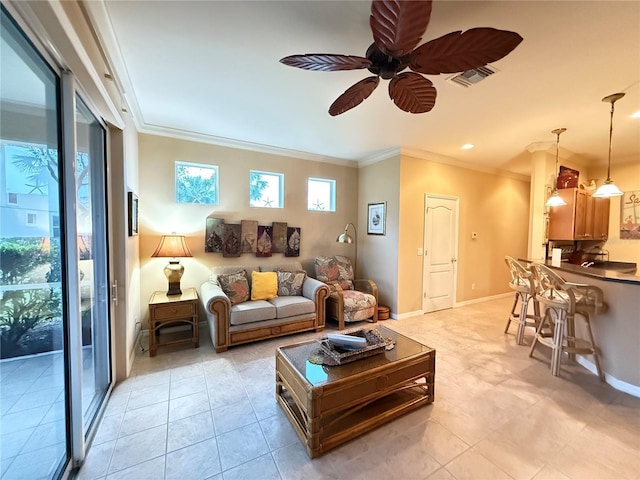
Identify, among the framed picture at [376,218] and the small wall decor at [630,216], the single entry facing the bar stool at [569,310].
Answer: the small wall decor

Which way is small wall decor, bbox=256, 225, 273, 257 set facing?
toward the camera

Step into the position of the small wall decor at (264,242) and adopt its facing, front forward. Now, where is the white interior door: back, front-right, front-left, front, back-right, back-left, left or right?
left

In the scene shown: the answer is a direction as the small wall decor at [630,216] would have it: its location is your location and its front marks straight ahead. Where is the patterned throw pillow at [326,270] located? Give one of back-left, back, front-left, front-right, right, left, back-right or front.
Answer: front-right

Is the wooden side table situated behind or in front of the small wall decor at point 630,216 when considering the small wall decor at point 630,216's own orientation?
in front

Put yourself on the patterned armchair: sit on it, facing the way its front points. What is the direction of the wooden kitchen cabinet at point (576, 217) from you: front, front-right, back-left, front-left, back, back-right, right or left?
front-left

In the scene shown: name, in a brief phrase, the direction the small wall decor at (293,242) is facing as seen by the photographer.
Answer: facing the viewer

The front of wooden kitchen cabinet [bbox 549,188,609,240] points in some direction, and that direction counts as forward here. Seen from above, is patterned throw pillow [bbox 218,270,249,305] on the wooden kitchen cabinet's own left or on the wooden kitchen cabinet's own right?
on the wooden kitchen cabinet's own right

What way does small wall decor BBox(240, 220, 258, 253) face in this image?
toward the camera

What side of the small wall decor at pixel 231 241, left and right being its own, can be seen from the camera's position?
front

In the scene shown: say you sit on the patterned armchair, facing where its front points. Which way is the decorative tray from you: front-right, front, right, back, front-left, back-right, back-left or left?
front-right

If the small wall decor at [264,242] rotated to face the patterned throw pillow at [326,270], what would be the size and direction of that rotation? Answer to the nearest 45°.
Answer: approximately 90° to its left

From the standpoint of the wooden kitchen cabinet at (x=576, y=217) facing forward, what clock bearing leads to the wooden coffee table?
The wooden coffee table is roughly at 2 o'clock from the wooden kitchen cabinet.

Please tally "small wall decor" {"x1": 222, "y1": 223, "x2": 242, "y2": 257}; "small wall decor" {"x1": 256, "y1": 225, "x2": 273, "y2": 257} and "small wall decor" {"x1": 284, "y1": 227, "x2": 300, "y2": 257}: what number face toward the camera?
3

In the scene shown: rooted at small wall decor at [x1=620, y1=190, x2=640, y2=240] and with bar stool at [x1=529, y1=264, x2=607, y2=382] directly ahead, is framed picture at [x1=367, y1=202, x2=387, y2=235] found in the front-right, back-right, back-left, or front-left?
front-right

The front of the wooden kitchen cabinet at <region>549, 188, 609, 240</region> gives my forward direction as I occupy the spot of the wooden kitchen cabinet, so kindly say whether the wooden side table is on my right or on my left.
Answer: on my right
